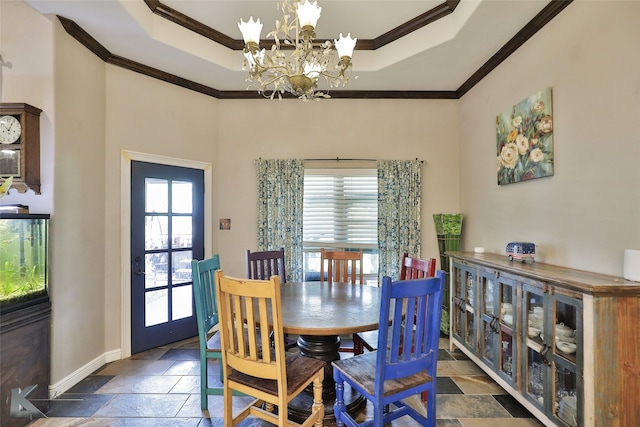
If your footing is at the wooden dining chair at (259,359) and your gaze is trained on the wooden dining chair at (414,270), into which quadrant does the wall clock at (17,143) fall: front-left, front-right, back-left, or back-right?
back-left

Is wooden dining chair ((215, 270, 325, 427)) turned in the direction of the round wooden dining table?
yes

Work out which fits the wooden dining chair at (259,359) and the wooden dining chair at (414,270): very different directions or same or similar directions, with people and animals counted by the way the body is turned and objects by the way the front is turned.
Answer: very different directions

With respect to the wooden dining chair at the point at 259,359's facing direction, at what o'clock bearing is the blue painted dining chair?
The blue painted dining chair is roughly at 2 o'clock from the wooden dining chair.

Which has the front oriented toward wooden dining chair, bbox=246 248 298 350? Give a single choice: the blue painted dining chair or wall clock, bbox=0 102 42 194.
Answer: the blue painted dining chair

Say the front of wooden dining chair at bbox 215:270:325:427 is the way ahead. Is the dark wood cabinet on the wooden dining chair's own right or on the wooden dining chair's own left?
on the wooden dining chair's own left

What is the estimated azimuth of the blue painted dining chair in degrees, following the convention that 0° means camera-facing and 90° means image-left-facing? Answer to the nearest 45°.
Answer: approximately 135°

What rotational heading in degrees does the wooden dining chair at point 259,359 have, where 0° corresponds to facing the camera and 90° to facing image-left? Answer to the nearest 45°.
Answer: approximately 225°
